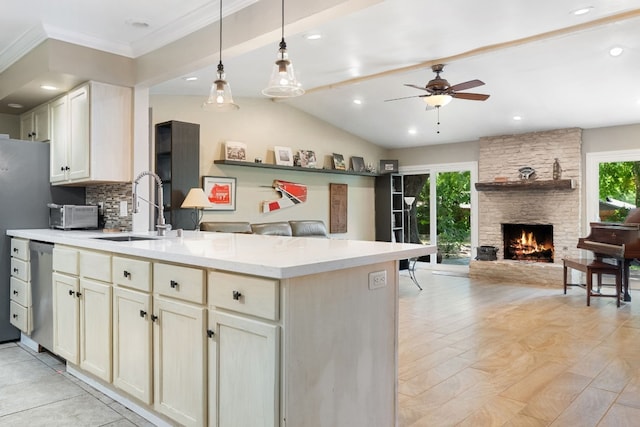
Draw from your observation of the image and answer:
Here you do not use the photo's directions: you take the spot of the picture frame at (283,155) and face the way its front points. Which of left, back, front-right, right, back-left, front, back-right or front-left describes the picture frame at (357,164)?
left

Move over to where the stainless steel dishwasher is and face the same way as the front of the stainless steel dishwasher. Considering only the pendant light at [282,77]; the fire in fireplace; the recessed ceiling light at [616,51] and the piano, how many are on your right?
0

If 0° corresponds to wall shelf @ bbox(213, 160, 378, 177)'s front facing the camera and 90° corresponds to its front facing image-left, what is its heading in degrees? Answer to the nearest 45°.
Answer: approximately 315°

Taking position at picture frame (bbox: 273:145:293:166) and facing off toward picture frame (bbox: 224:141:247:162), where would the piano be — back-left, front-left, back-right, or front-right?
back-left

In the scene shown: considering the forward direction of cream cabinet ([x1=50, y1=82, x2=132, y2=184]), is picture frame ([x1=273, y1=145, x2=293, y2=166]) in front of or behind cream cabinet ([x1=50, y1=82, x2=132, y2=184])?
behind

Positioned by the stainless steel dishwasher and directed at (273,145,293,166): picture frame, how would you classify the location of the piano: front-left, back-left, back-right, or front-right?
front-right

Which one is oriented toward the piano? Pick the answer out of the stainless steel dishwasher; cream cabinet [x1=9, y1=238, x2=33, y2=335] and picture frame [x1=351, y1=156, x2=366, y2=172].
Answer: the picture frame

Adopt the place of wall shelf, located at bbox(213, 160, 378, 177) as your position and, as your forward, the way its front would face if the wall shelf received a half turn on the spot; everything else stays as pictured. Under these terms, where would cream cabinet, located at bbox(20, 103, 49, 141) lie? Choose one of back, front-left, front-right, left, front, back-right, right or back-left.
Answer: left

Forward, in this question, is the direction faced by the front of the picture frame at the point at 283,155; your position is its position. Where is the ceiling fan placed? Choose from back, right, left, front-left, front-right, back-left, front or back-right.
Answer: front

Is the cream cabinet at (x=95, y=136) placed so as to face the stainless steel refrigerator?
no

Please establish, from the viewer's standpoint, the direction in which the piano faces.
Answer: facing the viewer and to the left of the viewer

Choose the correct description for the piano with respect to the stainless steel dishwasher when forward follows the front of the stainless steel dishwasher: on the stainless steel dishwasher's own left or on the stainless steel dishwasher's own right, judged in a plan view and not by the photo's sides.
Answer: on the stainless steel dishwasher's own left

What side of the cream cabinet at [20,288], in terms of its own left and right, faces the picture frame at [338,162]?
back

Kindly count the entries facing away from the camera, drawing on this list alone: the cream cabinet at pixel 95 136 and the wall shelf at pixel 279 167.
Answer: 0

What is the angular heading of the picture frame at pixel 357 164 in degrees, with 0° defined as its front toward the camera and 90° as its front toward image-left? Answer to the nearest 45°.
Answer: approximately 315°

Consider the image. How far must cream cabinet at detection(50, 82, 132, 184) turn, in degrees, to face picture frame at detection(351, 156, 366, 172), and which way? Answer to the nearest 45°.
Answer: approximately 180°

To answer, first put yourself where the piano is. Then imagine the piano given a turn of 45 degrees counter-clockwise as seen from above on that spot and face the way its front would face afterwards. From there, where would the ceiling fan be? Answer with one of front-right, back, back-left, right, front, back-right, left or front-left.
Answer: front-right

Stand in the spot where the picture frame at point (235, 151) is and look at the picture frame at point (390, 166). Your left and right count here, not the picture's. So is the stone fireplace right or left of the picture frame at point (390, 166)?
right
